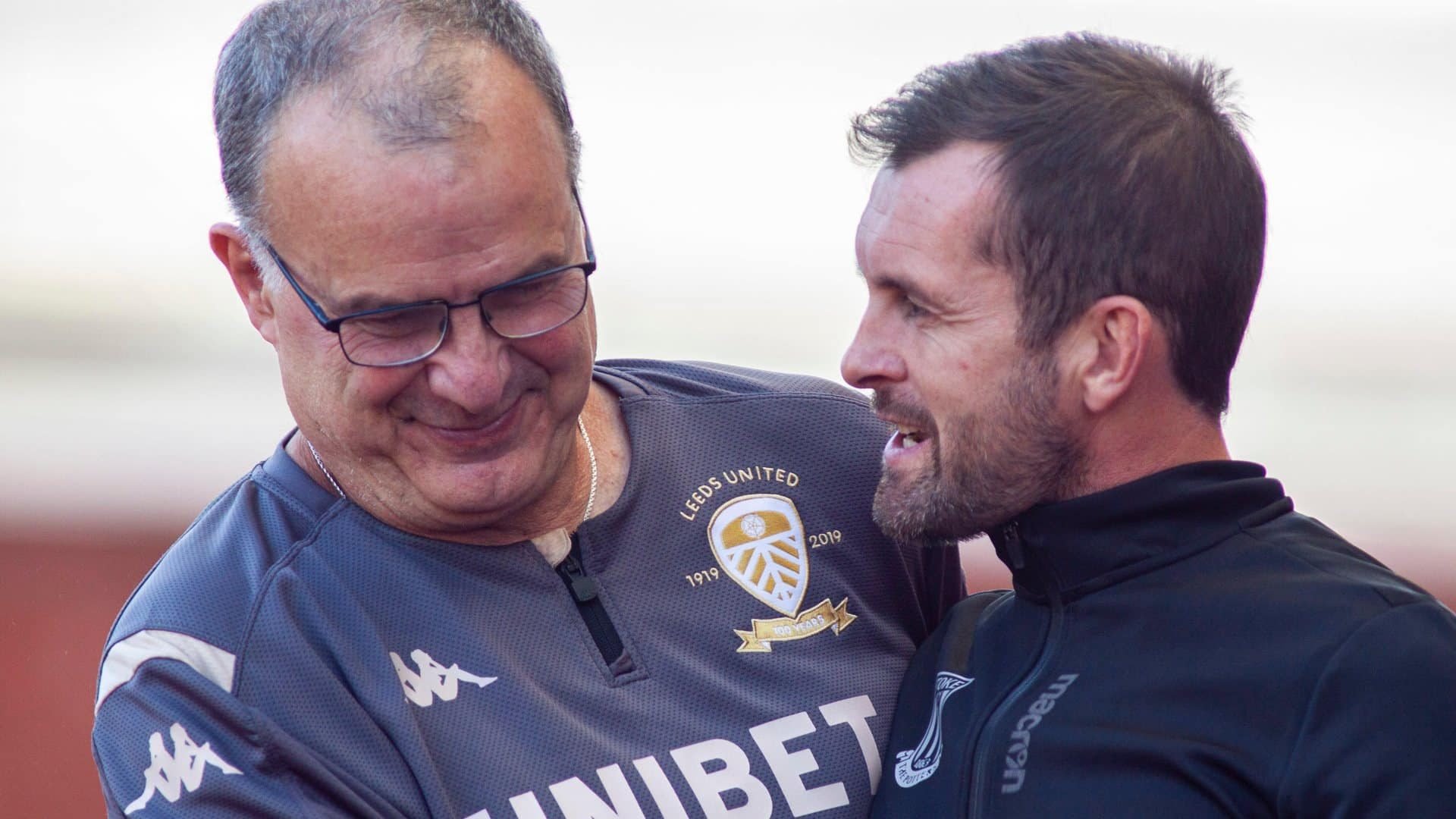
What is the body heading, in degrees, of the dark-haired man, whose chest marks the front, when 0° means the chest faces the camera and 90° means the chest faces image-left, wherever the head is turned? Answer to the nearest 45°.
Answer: approximately 45°

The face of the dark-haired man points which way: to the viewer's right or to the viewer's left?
to the viewer's left

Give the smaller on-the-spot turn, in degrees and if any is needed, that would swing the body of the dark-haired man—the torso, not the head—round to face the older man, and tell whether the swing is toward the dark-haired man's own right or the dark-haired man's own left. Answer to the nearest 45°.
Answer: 0° — they already face them
